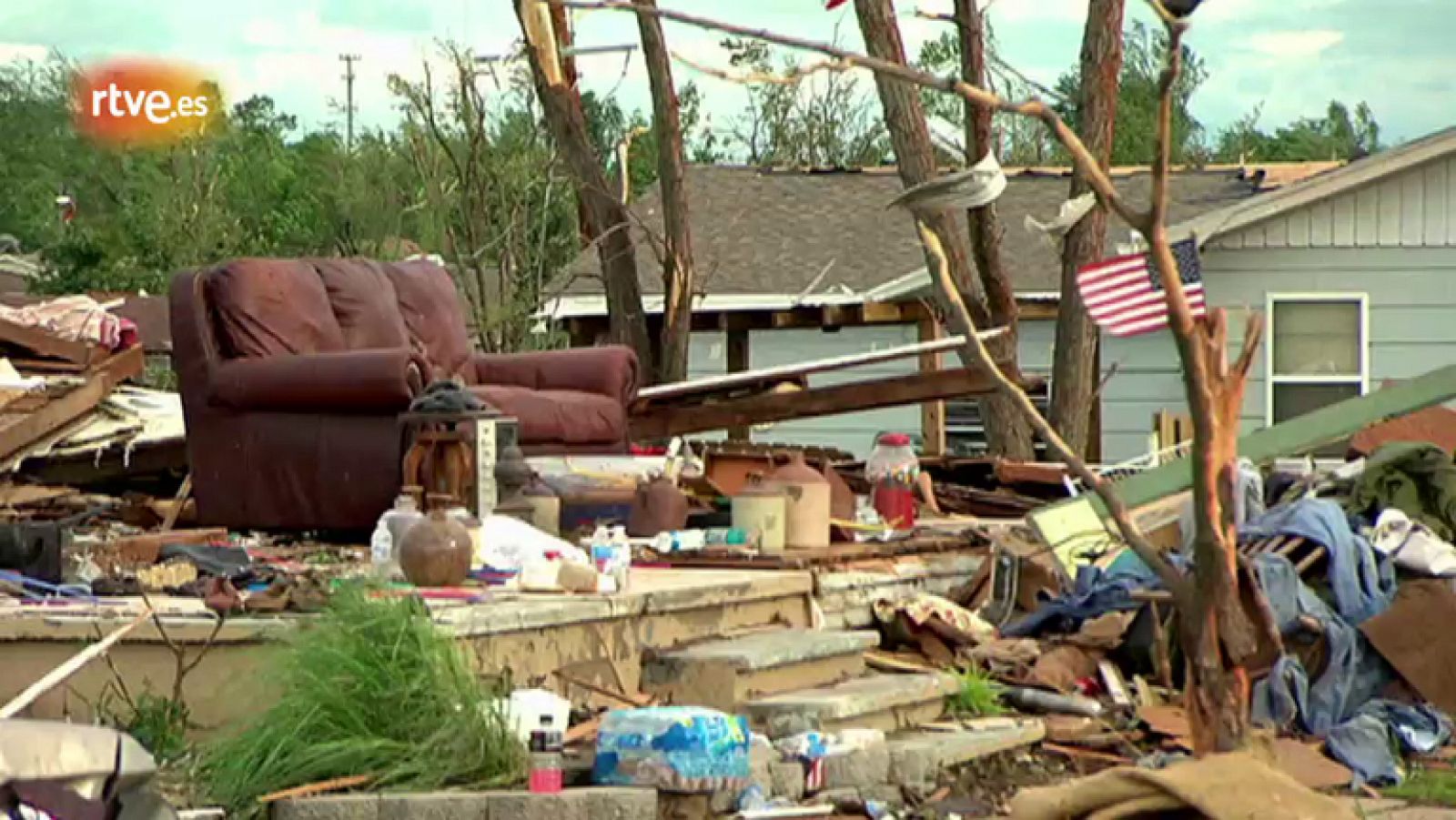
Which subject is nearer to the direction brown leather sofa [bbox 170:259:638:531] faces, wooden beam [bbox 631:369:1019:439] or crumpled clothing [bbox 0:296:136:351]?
the wooden beam

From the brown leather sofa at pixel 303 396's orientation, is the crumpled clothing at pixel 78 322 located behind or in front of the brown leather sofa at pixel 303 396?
behind

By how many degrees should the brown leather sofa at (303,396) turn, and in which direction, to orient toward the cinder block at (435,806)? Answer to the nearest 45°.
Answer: approximately 45° to its right

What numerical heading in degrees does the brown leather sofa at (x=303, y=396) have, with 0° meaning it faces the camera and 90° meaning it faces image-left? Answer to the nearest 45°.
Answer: approximately 315°

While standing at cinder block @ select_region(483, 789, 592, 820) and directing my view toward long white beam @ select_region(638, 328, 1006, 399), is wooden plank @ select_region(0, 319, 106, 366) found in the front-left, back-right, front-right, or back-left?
front-left

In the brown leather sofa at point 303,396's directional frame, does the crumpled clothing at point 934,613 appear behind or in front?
in front

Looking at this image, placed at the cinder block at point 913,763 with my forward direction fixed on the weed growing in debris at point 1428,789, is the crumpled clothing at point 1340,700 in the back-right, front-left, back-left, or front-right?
front-left

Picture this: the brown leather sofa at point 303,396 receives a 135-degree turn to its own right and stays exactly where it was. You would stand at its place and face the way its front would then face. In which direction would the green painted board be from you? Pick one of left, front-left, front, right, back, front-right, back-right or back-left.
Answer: back

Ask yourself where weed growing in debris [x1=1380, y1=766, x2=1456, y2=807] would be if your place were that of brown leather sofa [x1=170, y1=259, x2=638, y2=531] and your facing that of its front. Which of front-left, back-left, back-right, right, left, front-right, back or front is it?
front

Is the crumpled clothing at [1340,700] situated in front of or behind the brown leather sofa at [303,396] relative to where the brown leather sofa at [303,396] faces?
in front

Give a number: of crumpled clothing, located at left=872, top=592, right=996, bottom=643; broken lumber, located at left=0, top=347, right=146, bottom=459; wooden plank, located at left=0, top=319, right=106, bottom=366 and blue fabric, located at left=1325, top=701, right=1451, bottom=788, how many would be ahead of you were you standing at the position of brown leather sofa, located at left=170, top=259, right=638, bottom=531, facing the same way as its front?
2

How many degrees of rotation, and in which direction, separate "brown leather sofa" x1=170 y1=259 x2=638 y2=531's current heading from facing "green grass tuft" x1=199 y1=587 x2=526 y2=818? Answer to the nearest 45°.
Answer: approximately 45° to its right

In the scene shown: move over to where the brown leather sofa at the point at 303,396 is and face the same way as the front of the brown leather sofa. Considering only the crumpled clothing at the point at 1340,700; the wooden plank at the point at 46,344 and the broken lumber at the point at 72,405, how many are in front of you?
1

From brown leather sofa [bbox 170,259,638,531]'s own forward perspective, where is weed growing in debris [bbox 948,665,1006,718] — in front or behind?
in front
